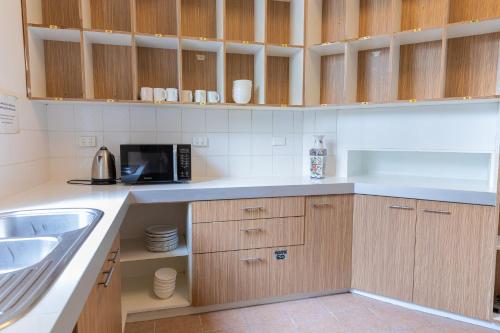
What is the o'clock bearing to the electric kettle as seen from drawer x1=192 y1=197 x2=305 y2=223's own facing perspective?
The electric kettle is roughly at 3 o'clock from the drawer.

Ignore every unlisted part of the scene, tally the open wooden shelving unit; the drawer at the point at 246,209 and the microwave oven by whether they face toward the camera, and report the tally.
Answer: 3

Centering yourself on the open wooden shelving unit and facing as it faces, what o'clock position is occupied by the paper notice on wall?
The paper notice on wall is roughly at 2 o'clock from the open wooden shelving unit.

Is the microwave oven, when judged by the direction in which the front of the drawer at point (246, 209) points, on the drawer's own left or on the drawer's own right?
on the drawer's own right

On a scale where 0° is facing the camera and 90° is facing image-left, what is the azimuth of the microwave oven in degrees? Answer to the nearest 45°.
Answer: approximately 0°

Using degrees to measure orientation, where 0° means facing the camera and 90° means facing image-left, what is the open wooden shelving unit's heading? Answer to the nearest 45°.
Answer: approximately 0°

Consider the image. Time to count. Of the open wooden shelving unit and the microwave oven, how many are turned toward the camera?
2

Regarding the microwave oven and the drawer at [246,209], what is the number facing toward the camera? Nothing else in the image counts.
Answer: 2

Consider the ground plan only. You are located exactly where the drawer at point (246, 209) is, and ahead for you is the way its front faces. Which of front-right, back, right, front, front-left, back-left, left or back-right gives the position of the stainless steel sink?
front-right
